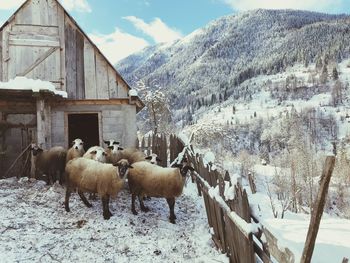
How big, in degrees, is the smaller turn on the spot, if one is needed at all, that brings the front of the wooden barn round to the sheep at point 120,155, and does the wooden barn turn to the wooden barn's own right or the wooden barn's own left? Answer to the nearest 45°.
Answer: approximately 45° to the wooden barn's own left

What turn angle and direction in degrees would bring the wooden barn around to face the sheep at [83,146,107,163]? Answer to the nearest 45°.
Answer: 0° — it already faces it

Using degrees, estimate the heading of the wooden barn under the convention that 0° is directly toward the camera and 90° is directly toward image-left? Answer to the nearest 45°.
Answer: approximately 0°

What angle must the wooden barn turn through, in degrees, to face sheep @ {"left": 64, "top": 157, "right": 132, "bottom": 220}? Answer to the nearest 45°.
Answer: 0° — it already faces it

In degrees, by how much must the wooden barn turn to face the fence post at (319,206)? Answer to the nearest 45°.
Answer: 0° — it already faces it

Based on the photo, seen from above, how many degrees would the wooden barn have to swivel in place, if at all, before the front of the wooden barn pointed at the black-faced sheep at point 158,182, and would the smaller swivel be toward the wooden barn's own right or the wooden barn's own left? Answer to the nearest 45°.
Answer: approximately 45° to the wooden barn's own left
